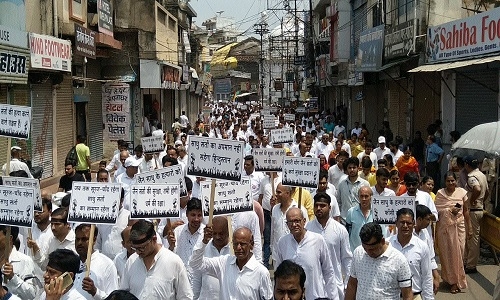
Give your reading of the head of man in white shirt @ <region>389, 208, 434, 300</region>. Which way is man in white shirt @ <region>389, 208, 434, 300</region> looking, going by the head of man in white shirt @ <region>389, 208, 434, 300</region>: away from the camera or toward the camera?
toward the camera

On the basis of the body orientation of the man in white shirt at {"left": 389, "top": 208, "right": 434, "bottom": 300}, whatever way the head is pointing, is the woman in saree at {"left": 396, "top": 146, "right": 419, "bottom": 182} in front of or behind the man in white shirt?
behind

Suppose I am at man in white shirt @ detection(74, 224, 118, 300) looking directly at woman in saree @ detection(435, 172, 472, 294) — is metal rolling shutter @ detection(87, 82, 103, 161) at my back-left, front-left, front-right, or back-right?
front-left

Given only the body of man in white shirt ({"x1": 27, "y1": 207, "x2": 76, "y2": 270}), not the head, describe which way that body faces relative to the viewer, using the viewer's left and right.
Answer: facing the viewer and to the left of the viewer

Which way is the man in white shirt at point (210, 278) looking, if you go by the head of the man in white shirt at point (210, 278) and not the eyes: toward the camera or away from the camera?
toward the camera

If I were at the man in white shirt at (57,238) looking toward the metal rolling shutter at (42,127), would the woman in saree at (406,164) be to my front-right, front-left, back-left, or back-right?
front-right

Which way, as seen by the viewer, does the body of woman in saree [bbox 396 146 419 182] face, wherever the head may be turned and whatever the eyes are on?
toward the camera

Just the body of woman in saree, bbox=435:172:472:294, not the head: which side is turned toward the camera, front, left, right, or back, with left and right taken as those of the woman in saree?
front

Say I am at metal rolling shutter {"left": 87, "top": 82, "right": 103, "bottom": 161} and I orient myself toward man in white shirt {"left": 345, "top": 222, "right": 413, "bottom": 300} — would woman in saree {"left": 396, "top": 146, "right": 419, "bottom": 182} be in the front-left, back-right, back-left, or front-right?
front-left

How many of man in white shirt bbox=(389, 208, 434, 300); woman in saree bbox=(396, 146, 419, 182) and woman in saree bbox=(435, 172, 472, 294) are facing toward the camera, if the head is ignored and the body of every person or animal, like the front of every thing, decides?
3

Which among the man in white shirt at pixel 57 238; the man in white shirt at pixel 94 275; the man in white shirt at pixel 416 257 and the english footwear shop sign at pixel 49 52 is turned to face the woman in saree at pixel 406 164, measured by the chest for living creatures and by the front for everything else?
the english footwear shop sign

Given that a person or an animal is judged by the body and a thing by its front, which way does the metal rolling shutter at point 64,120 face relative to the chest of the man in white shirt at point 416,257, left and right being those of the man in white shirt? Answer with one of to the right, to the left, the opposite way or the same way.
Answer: to the left

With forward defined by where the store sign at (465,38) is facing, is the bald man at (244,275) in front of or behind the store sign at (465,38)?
in front

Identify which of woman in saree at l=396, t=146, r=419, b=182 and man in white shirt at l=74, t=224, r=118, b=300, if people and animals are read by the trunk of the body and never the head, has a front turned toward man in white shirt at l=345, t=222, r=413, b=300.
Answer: the woman in saree

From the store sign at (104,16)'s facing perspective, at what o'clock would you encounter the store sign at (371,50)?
the store sign at (371,50) is roughly at 11 o'clock from the store sign at (104,16).

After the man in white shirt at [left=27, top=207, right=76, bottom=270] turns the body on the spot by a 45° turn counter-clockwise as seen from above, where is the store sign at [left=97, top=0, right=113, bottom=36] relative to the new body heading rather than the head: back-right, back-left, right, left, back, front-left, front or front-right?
back
